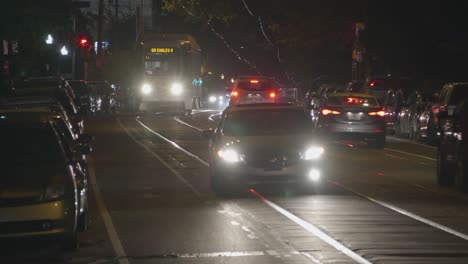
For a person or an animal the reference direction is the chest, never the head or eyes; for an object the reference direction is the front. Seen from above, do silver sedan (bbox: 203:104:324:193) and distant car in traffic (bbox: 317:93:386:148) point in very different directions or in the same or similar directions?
very different directions

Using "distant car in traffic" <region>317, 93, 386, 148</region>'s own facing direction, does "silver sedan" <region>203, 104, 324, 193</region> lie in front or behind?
behind

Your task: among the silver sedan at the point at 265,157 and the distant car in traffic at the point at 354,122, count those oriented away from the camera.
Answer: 1

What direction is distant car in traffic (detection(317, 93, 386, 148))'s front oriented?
away from the camera
